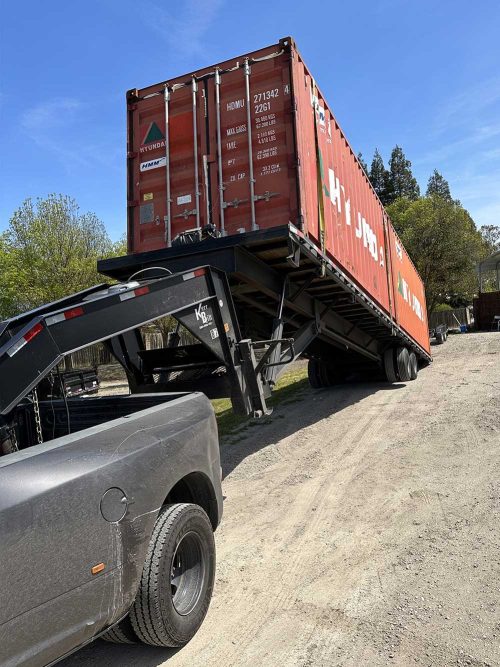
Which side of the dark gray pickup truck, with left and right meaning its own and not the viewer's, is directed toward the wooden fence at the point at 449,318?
back

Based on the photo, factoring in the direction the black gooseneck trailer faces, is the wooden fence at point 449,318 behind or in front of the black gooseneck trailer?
behind

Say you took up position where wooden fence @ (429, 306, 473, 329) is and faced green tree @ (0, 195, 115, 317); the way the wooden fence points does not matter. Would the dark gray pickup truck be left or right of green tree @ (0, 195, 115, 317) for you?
left

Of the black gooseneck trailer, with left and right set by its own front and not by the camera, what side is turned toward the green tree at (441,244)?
back

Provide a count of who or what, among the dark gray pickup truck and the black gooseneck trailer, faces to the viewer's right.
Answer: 0

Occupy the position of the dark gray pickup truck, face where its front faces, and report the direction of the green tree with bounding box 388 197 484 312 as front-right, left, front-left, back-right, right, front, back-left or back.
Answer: back

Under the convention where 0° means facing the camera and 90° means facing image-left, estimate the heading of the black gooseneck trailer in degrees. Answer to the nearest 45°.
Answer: approximately 45°

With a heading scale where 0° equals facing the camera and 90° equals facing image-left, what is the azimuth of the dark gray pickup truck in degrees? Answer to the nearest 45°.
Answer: approximately 45°
